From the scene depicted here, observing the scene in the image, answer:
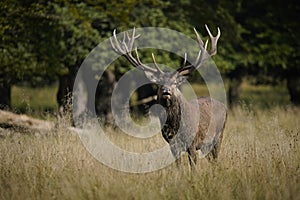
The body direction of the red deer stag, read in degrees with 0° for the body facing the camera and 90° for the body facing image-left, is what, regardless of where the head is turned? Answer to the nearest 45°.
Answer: approximately 45°
